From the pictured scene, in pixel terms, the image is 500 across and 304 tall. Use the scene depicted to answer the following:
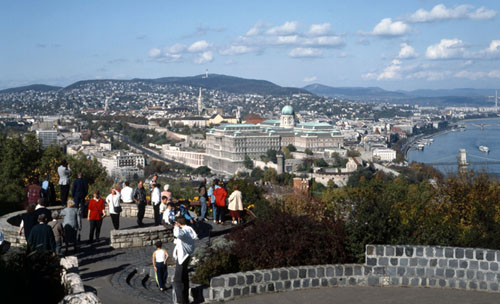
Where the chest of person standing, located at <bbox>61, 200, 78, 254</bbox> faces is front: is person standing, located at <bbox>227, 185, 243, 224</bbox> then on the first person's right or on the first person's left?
on the first person's right

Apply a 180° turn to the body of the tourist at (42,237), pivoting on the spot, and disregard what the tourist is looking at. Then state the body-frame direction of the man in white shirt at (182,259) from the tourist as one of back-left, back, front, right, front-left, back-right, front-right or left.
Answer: front-left

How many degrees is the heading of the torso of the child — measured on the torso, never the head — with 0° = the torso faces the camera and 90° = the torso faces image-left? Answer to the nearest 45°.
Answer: approximately 180°

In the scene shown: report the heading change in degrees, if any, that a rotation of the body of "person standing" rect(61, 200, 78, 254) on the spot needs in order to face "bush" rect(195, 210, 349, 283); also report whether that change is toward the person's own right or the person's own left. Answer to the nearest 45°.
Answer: approximately 135° to the person's own right

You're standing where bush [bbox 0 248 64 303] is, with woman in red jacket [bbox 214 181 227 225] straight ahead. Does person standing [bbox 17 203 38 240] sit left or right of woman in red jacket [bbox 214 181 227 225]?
left

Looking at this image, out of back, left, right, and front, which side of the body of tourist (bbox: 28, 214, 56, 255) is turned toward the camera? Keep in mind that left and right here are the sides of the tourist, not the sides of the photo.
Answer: back

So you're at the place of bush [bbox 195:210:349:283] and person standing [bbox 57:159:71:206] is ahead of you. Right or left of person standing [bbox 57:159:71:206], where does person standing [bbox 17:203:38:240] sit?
left

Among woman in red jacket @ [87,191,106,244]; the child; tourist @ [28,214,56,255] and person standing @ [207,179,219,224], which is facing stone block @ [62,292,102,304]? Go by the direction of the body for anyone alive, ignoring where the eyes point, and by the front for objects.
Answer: the woman in red jacket
